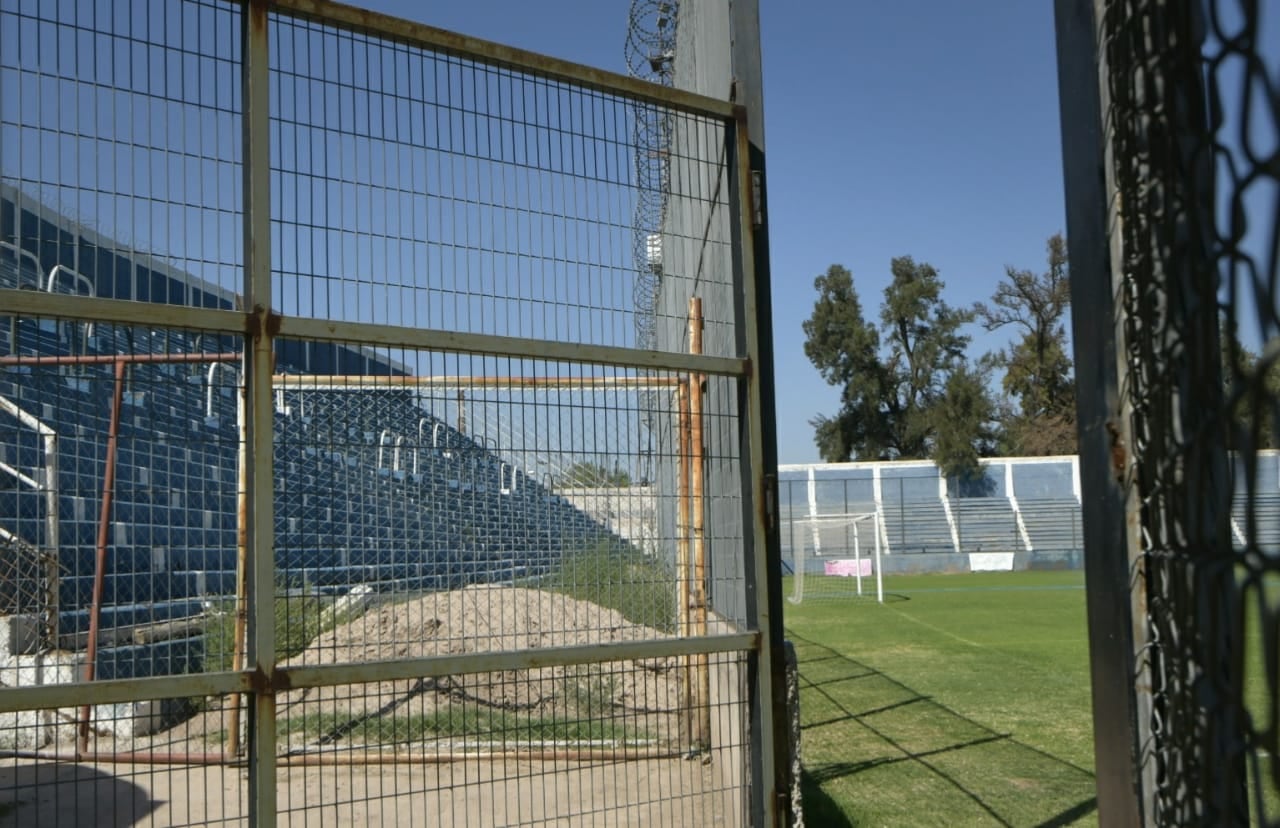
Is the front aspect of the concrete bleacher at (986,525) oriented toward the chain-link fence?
yes

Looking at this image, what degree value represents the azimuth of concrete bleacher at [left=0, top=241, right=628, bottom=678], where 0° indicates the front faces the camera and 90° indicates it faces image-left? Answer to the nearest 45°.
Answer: approximately 315°

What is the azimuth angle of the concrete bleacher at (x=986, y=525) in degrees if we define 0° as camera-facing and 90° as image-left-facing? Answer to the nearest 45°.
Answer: approximately 0°

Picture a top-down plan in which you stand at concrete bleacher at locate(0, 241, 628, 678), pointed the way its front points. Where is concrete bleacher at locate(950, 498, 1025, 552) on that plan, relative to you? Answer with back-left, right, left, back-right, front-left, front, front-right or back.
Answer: left

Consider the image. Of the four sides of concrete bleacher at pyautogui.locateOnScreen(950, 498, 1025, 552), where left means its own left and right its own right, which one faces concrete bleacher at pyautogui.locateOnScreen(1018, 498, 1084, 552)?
left

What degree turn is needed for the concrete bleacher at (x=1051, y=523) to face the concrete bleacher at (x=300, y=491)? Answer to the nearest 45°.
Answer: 0° — it already faces it

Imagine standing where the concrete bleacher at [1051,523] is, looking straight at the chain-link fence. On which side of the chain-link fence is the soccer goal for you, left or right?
right

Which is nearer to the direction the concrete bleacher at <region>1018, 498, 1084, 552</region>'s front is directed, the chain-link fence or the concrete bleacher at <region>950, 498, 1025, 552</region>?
the chain-link fence

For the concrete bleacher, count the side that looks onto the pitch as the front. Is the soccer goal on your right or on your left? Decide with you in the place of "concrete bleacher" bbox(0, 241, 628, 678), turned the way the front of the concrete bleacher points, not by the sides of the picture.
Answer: on your left
